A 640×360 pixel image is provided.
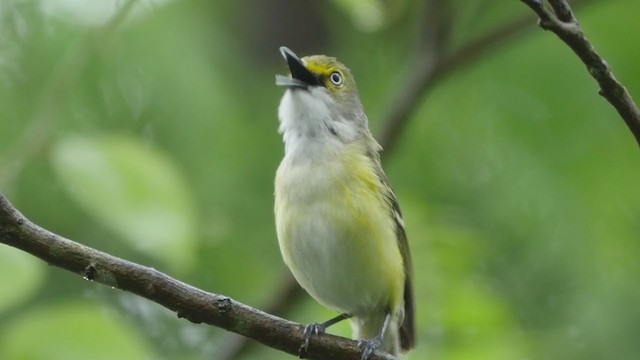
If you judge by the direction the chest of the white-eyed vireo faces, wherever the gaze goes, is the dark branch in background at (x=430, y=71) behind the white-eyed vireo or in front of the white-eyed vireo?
behind

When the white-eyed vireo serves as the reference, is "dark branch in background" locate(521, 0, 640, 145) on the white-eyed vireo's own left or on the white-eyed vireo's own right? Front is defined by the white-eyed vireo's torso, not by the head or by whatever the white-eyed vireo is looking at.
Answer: on the white-eyed vireo's own left

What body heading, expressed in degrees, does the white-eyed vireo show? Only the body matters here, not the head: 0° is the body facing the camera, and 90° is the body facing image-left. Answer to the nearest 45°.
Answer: approximately 45°

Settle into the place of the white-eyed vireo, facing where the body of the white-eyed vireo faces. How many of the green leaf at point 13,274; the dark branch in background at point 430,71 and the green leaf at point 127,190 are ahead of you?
0

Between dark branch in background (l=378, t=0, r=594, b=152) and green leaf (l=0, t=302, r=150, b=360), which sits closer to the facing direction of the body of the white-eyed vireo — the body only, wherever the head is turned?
the green leaf
